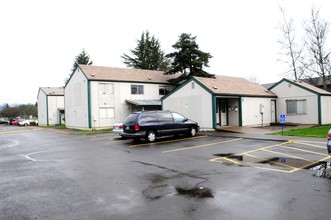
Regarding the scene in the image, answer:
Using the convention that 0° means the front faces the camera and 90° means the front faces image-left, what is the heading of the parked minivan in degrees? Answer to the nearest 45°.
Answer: approximately 225°
